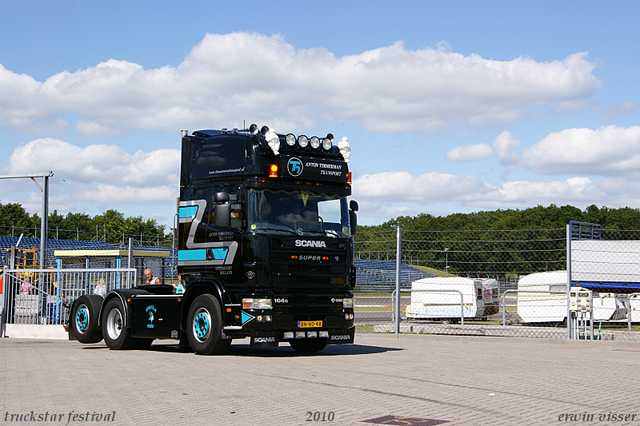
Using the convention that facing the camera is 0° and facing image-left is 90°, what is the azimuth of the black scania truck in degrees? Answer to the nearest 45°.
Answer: approximately 315°

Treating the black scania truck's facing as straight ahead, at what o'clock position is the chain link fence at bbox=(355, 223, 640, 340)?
The chain link fence is roughly at 9 o'clock from the black scania truck.

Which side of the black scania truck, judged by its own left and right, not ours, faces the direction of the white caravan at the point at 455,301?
left

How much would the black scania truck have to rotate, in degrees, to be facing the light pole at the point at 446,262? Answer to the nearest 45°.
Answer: approximately 90° to its left
